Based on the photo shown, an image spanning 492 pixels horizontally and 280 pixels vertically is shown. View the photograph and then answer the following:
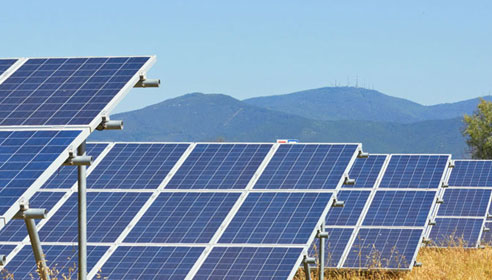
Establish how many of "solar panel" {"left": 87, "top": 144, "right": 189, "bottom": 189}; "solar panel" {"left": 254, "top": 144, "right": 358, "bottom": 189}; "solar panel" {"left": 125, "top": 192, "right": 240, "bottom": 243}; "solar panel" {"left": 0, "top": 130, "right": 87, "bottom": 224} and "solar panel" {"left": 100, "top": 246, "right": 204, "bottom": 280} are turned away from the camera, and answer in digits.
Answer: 0

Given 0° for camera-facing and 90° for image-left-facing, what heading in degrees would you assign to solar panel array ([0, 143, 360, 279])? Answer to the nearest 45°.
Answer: approximately 45°

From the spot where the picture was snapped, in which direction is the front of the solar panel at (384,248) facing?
facing the viewer and to the left of the viewer

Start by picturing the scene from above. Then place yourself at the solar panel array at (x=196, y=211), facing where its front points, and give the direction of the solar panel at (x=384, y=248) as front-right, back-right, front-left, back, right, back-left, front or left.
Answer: back

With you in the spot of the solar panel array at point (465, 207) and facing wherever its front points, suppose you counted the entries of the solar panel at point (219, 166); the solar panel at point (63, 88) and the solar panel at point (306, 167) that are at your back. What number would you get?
0

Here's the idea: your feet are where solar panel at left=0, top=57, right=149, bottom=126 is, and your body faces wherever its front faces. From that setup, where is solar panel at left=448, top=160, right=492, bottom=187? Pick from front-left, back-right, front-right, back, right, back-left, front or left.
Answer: back

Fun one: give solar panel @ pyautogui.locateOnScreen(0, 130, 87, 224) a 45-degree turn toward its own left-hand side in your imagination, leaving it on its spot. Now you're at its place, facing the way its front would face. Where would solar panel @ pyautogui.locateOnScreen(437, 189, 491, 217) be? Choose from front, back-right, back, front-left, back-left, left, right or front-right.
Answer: back-left

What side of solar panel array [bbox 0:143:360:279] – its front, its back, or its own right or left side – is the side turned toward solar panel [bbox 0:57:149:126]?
front

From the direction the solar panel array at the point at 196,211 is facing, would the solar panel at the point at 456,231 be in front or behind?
behind

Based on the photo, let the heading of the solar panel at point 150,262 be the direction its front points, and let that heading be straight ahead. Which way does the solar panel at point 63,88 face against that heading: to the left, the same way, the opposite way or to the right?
the same way

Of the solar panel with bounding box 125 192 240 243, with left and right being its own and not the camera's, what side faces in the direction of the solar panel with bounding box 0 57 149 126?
front

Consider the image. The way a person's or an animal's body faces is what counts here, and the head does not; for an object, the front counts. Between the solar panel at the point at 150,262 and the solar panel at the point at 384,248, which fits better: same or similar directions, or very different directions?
same or similar directions

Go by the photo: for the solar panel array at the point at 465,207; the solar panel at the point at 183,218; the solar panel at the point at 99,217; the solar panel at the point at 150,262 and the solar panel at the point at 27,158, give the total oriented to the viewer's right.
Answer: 0

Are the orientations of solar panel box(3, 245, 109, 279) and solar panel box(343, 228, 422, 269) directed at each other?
no
